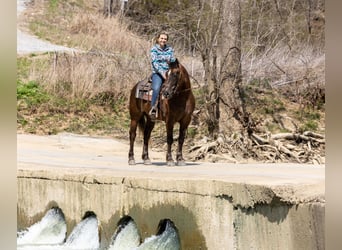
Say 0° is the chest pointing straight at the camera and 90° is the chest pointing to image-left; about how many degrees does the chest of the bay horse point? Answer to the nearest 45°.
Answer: approximately 315°

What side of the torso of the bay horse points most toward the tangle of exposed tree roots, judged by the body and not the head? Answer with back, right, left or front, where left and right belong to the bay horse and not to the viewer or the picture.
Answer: left
